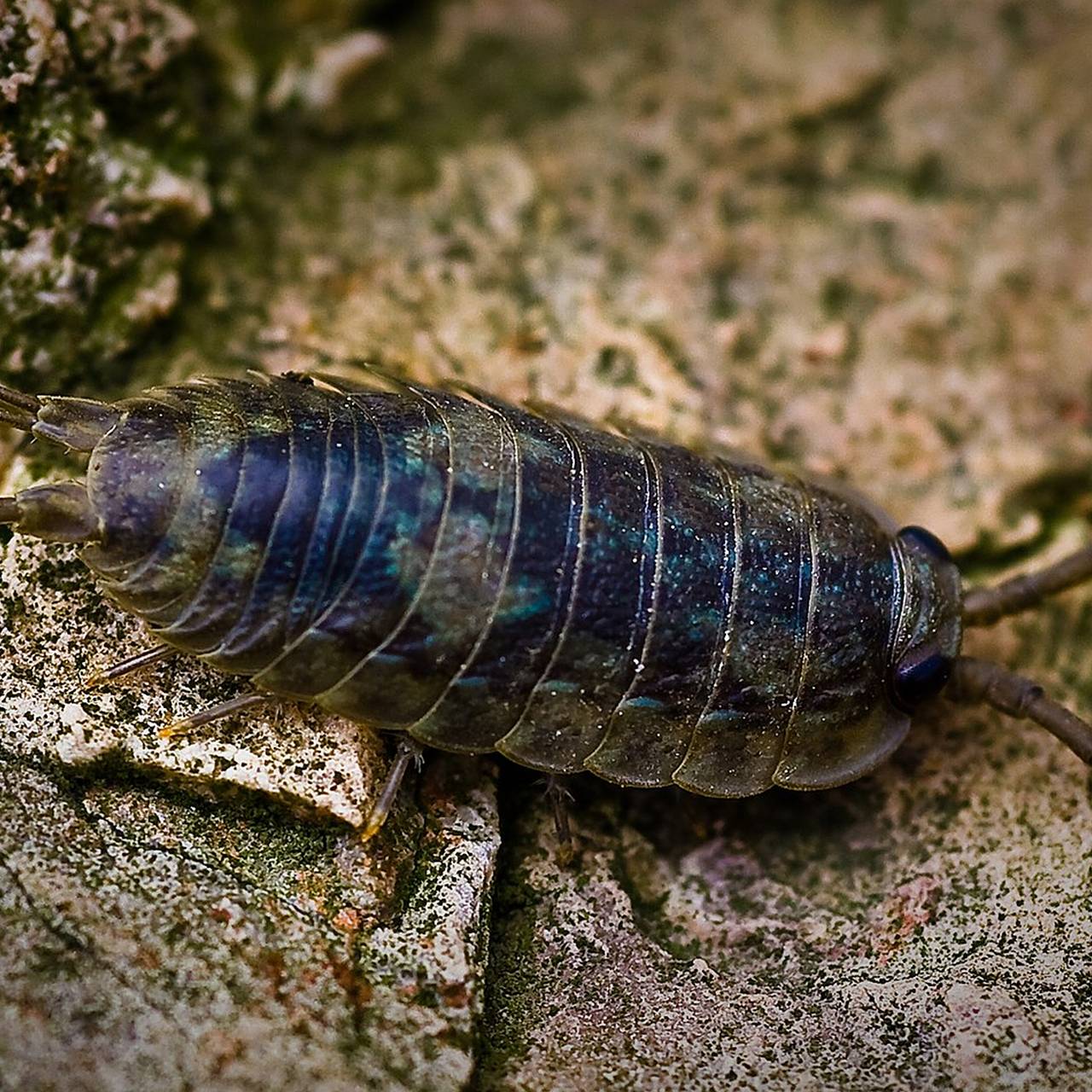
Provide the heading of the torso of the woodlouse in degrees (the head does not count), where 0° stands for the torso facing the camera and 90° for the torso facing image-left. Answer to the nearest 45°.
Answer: approximately 270°
